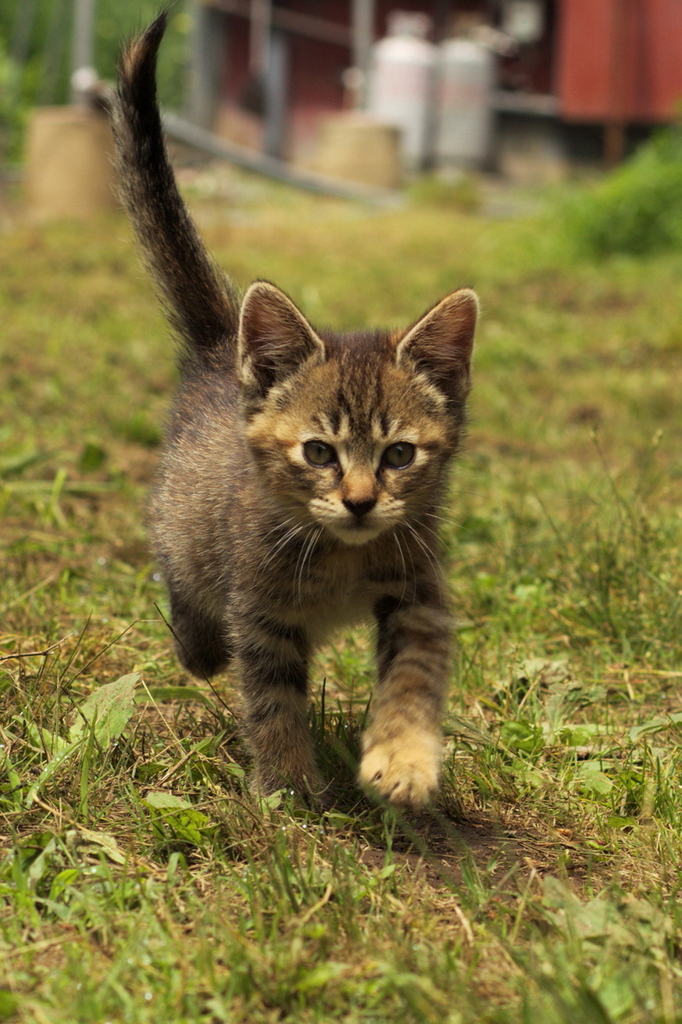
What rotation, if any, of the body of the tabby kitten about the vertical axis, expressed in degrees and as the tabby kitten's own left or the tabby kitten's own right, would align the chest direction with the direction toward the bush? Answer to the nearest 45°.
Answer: approximately 135° to the tabby kitten's own left

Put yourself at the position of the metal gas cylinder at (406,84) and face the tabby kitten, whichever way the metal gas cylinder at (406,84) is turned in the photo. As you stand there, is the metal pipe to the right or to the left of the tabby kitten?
right

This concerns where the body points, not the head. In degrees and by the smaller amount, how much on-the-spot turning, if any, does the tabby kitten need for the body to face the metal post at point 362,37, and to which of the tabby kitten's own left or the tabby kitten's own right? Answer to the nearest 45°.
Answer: approximately 135° to the tabby kitten's own left

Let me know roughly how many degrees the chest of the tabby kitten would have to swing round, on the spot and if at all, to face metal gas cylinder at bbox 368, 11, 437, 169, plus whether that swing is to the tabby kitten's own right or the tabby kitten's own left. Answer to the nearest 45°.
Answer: approximately 135° to the tabby kitten's own left

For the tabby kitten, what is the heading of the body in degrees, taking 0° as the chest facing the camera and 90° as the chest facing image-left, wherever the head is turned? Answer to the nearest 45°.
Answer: approximately 315°

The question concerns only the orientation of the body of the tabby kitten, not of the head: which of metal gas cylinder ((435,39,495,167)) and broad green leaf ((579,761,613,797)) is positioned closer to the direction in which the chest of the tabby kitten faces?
the broad green leaf

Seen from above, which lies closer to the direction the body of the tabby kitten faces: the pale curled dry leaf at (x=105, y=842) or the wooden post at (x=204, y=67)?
the pale curled dry leaf

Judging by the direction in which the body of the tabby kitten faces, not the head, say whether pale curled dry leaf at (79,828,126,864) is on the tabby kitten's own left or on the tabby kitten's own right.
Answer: on the tabby kitten's own right

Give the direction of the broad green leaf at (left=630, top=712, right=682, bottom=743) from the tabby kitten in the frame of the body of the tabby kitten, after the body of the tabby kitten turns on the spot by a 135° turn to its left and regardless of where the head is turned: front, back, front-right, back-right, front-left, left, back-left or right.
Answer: right

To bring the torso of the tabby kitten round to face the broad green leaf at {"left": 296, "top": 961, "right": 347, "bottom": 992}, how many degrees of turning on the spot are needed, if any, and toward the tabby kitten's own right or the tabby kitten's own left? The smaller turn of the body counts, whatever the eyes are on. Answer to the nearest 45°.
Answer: approximately 45° to the tabby kitten's own right
